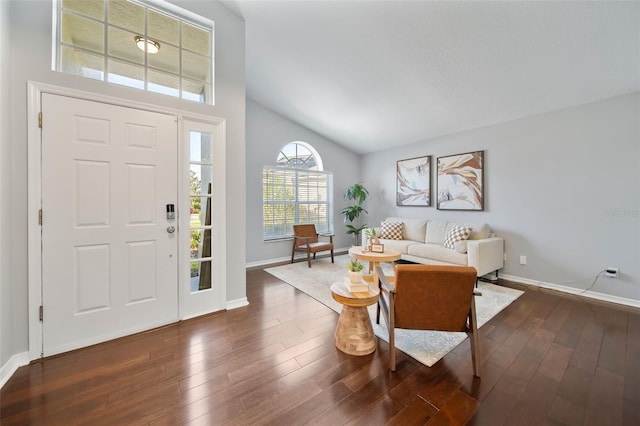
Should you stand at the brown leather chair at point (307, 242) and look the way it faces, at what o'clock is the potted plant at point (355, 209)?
The potted plant is roughly at 9 o'clock from the brown leather chair.

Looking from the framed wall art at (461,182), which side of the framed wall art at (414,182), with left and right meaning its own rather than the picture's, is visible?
left

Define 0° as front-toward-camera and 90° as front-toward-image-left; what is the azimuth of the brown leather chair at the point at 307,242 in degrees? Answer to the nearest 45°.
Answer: approximately 315°

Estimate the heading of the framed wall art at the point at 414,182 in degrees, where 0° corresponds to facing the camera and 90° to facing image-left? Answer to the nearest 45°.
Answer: approximately 45°
